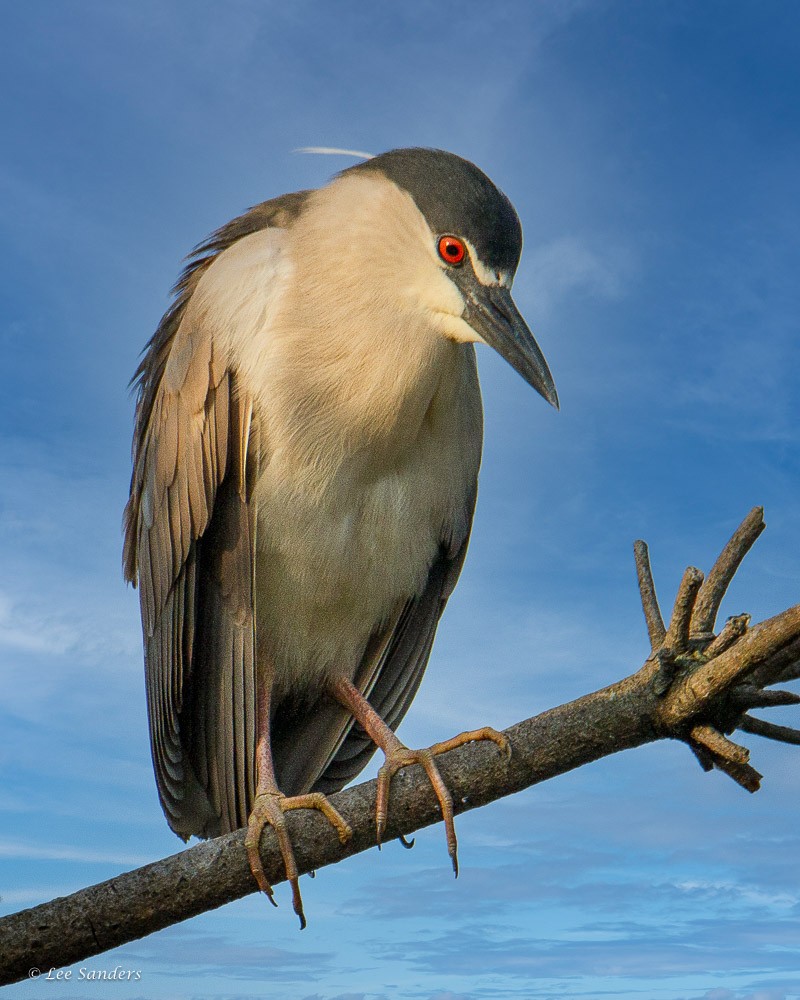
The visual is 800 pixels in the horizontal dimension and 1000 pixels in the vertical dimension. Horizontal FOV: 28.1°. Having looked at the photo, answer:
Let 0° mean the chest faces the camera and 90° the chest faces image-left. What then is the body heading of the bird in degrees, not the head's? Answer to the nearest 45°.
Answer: approximately 315°
